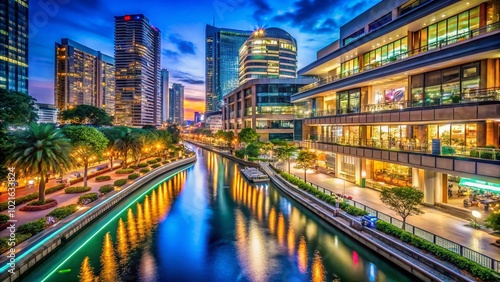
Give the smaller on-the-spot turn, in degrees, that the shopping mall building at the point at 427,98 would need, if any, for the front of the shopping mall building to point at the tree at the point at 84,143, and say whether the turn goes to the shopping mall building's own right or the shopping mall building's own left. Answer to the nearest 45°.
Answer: approximately 45° to the shopping mall building's own right

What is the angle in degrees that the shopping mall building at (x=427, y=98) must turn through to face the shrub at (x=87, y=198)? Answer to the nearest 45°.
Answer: approximately 45° to its right

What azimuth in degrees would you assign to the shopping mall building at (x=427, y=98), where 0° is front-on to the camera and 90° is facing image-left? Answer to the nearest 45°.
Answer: approximately 45°

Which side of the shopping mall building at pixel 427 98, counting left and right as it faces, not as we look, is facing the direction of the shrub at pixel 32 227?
front

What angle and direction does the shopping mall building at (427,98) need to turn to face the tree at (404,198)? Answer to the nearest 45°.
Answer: approximately 45° to its left

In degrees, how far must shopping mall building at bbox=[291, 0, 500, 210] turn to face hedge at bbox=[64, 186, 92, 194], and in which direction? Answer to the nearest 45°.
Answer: approximately 45° to its right

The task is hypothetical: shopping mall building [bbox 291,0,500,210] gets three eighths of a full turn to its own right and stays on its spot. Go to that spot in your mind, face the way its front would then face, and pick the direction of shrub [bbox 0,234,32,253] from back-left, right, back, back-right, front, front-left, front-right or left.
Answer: back-left

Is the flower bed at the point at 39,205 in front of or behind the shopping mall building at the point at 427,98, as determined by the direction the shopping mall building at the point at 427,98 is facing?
in front
